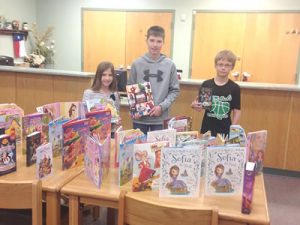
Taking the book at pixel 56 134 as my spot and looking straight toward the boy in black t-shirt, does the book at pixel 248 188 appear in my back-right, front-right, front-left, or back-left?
front-right

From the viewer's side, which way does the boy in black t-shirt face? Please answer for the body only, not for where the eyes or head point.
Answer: toward the camera

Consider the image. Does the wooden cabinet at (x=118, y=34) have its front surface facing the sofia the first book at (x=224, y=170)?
yes

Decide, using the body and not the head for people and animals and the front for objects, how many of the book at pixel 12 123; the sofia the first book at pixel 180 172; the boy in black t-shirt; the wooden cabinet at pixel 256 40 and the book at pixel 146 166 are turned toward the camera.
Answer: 5

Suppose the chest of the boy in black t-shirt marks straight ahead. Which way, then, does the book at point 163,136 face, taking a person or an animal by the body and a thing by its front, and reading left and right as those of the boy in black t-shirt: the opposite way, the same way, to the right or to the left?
the same way

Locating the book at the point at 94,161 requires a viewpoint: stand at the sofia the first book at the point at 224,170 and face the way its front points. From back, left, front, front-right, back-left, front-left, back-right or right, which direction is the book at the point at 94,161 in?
right

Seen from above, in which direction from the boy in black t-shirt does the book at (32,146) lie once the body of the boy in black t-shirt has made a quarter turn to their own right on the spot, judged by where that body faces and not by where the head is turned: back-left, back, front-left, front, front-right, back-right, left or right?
front-left

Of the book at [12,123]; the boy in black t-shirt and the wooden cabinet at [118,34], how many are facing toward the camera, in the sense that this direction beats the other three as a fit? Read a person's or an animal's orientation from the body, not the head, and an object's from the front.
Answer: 3

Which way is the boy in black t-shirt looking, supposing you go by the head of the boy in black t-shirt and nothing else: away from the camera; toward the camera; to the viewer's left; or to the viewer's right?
toward the camera

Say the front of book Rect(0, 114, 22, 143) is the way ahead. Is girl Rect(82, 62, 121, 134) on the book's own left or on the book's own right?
on the book's own left

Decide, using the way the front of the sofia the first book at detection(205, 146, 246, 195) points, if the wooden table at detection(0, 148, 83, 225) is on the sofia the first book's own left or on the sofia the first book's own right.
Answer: on the sofia the first book's own right

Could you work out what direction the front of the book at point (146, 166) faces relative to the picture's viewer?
facing the viewer

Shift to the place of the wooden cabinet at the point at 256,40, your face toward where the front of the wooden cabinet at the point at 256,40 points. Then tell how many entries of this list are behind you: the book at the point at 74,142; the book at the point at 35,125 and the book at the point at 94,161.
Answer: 0
